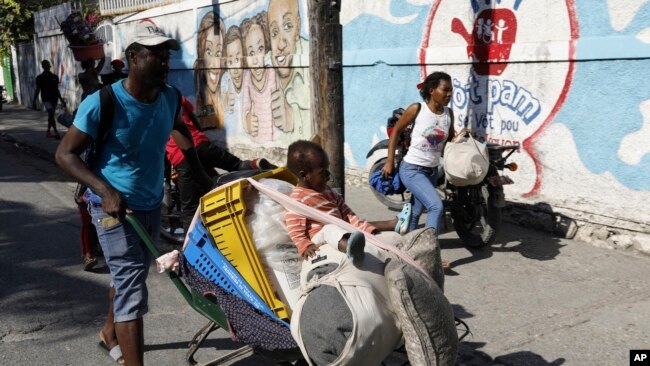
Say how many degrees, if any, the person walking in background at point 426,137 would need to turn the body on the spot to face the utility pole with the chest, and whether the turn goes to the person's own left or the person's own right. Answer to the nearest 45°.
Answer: approximately 90° to the person's own right

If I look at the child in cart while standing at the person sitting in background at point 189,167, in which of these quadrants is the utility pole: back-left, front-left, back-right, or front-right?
front-left

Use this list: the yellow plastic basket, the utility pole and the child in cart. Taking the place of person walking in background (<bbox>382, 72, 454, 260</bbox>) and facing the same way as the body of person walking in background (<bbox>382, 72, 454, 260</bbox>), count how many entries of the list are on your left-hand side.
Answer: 0

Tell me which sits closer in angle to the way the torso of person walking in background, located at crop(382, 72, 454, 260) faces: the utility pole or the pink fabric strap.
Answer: the pink fabric strap

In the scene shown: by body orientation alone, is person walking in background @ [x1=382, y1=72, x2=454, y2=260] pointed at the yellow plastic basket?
no

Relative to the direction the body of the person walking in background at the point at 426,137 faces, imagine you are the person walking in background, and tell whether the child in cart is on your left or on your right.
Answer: on your right

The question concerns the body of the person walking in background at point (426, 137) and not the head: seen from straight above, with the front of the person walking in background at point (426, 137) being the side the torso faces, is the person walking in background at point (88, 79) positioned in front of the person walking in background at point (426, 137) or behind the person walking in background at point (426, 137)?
behind

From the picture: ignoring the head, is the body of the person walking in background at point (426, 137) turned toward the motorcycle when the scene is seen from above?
no

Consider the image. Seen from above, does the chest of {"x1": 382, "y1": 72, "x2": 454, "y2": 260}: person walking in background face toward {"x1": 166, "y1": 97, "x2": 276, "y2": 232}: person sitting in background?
no

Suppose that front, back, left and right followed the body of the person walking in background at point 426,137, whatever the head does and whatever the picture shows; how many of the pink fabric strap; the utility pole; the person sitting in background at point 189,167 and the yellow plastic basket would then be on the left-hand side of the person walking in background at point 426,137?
0

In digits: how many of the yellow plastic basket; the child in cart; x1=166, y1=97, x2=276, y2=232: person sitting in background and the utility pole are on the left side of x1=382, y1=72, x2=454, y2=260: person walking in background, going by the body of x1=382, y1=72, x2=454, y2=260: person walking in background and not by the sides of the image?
0

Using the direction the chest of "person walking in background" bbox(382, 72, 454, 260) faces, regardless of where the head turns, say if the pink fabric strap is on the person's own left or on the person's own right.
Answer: on the person's own right

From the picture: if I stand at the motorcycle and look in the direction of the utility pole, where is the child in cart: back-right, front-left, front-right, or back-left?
front-left
